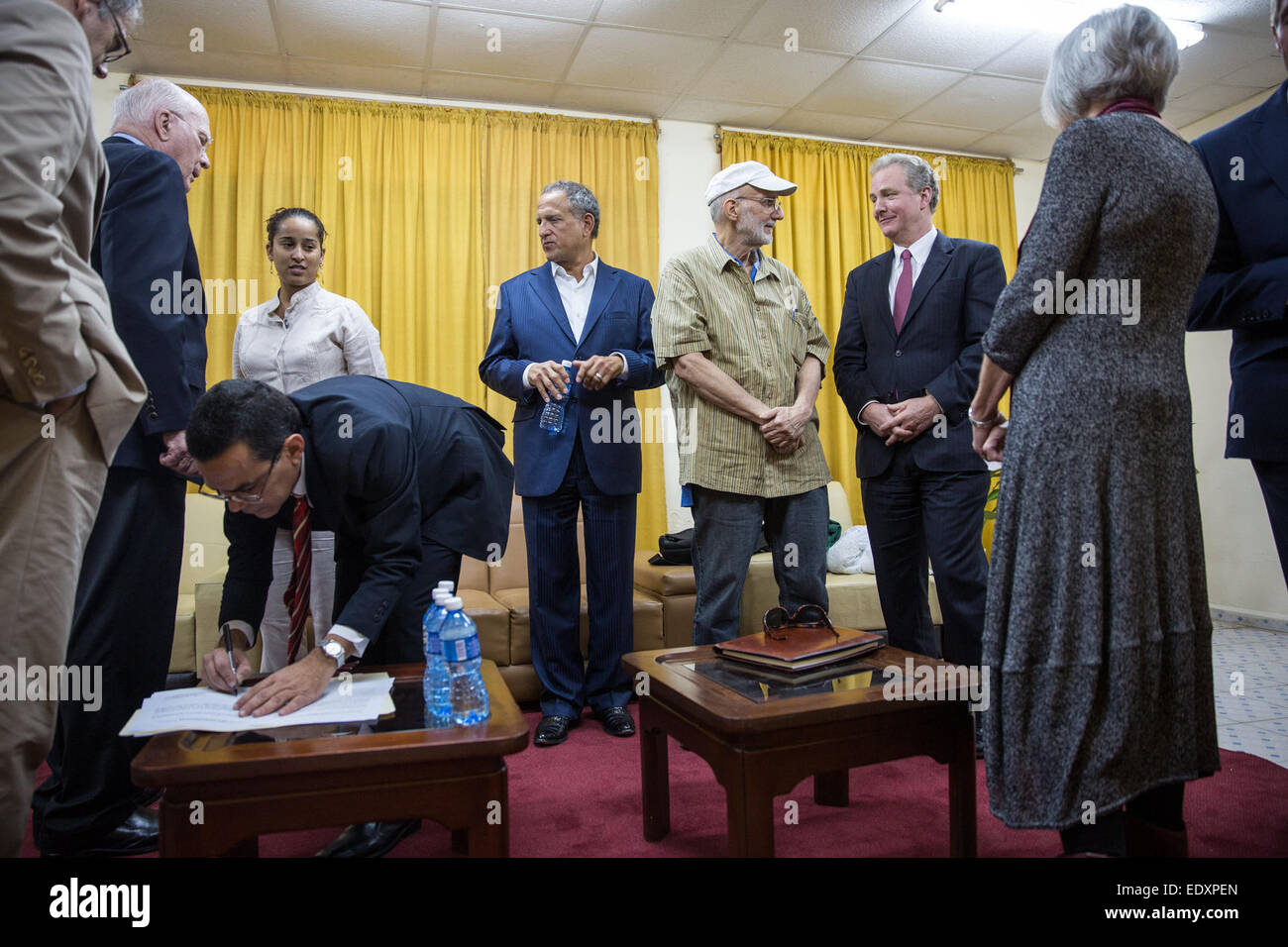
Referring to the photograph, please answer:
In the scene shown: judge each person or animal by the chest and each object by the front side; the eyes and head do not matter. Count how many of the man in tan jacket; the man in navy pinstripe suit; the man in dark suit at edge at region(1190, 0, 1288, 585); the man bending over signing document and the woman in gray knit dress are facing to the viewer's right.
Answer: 1

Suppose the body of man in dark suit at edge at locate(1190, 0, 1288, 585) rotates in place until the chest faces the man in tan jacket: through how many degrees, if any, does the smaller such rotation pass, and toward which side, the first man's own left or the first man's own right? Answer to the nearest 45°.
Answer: approximately 45° to the first man's own right

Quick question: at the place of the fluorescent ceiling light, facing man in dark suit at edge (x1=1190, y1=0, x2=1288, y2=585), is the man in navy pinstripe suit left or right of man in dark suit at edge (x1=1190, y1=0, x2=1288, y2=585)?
right

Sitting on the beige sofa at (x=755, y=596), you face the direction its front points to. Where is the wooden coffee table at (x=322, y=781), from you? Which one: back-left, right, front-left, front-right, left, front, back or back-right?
front

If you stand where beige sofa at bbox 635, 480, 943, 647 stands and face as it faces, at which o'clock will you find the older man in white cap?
The older man in white cap is roughly at 12 o'clock from the beige sofa.

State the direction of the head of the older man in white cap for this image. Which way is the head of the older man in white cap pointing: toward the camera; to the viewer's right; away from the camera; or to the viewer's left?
to the viewer's right

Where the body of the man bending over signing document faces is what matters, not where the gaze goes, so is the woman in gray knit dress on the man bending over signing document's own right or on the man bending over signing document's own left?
on the man bending over signing document's own left

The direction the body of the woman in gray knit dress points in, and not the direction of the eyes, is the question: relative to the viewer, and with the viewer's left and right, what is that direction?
facing away from the viewer and to the left of the viewer

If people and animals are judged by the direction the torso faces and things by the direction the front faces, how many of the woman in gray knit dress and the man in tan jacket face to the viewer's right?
1

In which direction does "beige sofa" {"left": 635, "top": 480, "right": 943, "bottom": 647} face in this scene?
toward the camera

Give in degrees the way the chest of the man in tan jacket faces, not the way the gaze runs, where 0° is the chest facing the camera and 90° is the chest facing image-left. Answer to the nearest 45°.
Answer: approximately 270°

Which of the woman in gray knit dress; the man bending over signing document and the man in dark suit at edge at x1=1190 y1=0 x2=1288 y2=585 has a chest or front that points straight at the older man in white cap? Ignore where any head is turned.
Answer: the woman in gray knit dress

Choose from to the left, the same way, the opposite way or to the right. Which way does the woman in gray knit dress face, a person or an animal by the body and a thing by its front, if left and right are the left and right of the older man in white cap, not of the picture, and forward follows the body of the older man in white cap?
the opposite way

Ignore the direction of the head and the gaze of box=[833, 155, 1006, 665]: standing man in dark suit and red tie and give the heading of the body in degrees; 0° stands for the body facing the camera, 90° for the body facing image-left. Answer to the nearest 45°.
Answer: approximately 45°

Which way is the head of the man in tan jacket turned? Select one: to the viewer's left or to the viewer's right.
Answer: to the viewer's right

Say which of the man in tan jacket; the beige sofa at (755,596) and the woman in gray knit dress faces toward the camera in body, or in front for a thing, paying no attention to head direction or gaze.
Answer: the beige sofa

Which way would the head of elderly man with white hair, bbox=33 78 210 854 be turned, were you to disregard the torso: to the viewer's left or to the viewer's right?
to the viewer's right

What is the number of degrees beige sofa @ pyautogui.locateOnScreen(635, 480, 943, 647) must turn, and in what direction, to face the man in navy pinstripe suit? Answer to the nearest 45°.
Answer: approximately 45° to its right
